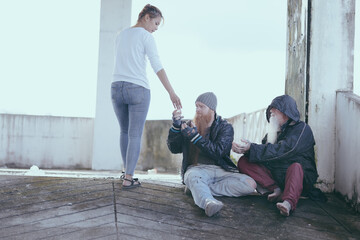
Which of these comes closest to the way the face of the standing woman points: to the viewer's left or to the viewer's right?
to the viewer's right

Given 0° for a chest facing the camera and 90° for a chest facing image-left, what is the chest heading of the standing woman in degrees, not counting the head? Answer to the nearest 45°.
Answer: approximately 225°

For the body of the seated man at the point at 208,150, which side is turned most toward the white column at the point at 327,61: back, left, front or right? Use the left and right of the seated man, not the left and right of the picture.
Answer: back

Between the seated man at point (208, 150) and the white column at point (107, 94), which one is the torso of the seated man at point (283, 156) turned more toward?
the seated man

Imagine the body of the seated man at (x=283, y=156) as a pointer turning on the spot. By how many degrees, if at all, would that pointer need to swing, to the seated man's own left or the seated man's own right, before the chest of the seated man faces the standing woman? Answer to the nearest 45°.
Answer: approximately 45° to the seated man's own right

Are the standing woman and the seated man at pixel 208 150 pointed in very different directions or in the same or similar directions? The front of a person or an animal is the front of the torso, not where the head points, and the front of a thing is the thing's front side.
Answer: very different directions

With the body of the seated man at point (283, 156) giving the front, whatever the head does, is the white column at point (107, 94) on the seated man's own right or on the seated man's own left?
on the seated man's own right
